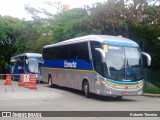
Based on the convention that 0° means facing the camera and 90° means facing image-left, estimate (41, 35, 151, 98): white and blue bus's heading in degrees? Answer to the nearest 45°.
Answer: approximately 315°
